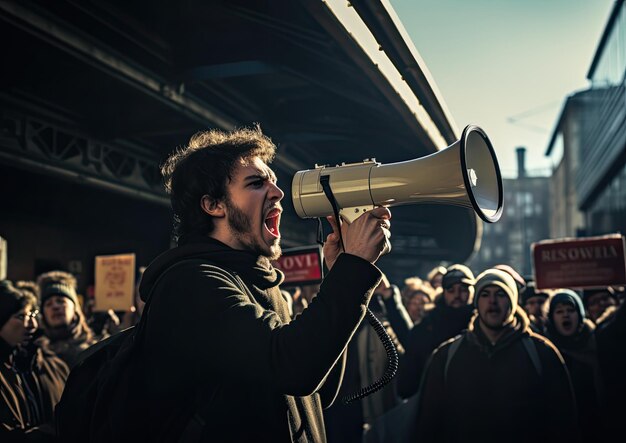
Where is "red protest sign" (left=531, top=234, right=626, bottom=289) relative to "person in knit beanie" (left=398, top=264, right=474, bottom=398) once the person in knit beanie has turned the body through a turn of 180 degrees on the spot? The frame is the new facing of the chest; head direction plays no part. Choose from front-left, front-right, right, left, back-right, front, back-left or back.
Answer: front-right

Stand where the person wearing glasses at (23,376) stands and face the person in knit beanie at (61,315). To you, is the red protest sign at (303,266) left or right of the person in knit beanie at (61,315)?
right

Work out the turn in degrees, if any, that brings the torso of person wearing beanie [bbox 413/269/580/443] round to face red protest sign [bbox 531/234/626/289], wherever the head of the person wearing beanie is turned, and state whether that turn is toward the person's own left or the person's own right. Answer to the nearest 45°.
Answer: approximately 180°

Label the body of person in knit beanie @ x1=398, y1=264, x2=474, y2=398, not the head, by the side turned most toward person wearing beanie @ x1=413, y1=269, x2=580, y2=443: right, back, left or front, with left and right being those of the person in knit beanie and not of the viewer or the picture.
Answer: front

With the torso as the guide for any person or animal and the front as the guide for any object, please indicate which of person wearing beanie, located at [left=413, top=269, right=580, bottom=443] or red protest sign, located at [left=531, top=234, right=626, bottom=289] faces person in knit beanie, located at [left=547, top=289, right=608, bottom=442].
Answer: the red protest sign

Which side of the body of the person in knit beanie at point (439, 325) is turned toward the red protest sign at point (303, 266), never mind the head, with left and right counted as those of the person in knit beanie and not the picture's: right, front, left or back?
right

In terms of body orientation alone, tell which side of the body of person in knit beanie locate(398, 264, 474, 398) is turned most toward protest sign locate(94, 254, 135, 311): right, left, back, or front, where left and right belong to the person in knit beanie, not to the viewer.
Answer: right
